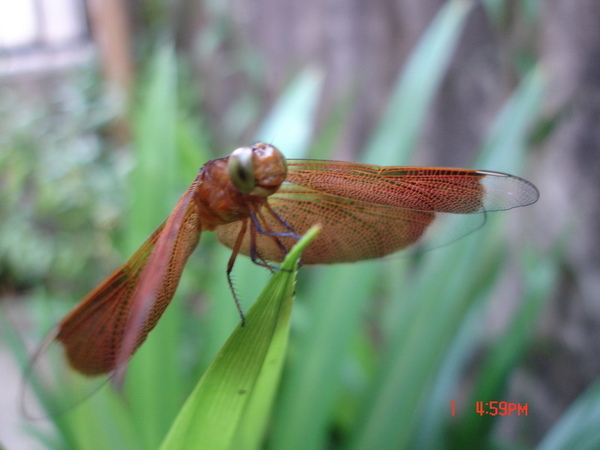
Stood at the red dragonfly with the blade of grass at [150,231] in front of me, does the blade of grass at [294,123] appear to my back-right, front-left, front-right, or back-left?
front-right

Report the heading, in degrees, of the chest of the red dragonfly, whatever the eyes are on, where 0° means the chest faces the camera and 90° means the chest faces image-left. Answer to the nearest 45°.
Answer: approximately 315°
